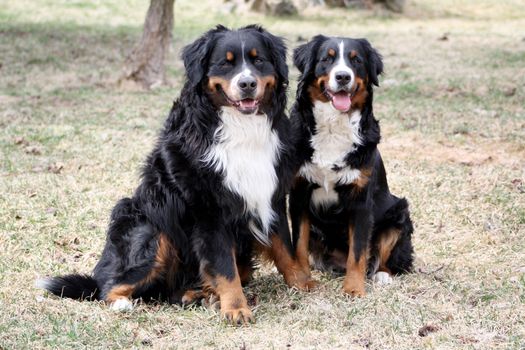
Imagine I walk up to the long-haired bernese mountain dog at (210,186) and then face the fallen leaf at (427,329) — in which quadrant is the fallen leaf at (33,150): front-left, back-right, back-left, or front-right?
back-left

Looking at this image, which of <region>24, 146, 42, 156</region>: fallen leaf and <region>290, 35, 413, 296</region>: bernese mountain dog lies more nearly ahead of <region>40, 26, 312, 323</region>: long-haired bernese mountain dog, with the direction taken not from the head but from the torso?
the bernese mountain dog

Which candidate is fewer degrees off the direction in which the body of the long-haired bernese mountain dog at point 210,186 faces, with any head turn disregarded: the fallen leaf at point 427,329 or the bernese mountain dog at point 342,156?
the fallen leaf

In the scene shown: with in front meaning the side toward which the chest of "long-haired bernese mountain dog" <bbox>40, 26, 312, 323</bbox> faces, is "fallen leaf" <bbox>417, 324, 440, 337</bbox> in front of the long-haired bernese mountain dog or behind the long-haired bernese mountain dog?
in front

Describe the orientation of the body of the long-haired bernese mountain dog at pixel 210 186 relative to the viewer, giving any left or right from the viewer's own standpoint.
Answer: facing the viewer and to the right of the viewer

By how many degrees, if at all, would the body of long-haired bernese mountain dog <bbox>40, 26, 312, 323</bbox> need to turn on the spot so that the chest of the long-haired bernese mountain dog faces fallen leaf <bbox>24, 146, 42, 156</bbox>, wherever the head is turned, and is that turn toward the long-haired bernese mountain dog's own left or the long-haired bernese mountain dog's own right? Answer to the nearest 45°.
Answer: approximately 180°

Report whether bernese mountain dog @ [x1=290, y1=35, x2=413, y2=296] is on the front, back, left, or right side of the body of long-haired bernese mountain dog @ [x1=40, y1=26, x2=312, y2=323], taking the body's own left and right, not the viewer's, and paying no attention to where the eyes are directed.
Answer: left

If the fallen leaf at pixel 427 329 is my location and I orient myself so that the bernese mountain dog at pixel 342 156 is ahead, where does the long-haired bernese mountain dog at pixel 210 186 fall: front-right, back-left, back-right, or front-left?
front-left
